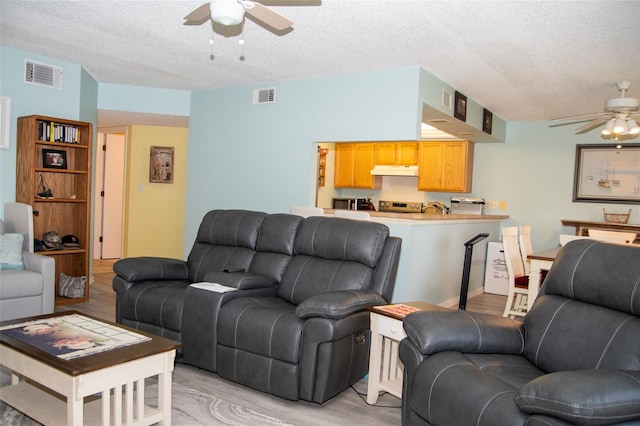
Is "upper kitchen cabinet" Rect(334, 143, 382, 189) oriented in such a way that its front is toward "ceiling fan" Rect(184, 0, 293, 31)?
yes

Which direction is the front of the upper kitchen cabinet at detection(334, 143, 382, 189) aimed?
toward the camera

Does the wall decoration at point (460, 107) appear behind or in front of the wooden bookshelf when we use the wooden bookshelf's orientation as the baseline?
in front

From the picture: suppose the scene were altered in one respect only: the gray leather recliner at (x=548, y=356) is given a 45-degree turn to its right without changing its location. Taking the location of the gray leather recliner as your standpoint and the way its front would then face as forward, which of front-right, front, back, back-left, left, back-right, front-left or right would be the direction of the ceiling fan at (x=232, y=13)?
front

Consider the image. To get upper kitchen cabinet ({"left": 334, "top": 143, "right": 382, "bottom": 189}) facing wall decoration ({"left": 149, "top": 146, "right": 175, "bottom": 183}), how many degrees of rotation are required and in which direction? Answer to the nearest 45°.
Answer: approximately 90° to its right

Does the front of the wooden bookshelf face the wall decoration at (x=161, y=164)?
no

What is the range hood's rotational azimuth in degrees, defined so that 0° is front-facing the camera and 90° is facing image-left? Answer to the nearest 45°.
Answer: approximately 0°

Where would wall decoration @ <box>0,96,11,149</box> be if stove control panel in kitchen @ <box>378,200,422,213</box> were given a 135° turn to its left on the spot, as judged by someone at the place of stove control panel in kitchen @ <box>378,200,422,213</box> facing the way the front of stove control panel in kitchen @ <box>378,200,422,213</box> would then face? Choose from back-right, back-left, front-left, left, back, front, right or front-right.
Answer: back

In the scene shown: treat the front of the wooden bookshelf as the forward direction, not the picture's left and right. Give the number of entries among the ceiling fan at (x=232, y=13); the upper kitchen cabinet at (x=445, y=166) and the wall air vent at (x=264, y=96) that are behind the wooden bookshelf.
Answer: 0

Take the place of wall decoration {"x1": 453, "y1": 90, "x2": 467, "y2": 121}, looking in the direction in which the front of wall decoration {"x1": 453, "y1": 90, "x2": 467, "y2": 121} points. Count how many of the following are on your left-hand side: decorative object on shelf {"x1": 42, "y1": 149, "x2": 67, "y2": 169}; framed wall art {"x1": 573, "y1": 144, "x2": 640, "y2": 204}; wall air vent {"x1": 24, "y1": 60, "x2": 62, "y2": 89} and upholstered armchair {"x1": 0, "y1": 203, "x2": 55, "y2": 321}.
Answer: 1

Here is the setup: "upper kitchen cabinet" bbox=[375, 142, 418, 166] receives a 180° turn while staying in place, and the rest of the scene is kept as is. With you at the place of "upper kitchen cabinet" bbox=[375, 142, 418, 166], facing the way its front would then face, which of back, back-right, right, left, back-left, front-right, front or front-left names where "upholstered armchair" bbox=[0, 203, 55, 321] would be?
back-left

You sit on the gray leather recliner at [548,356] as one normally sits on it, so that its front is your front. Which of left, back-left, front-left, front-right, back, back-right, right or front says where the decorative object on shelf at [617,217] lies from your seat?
back-right

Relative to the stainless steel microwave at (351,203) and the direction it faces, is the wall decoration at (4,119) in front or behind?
in front

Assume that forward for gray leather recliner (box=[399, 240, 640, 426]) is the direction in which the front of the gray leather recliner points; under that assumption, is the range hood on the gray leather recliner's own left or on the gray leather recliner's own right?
on the gray leather recliner's own right

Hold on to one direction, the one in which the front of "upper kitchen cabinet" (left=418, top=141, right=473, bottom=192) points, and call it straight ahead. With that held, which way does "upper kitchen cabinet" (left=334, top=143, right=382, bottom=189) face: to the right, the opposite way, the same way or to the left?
the same way

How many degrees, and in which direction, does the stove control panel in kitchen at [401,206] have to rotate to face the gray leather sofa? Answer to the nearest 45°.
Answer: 0° — it already faces it

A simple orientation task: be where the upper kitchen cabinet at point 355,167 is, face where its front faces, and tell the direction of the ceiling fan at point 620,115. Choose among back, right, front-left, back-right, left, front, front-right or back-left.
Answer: front-left

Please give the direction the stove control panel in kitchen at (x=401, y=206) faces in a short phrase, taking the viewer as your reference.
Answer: facing the viewer

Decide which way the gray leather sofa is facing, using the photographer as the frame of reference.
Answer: facing the viewer and to the left of the viewer
